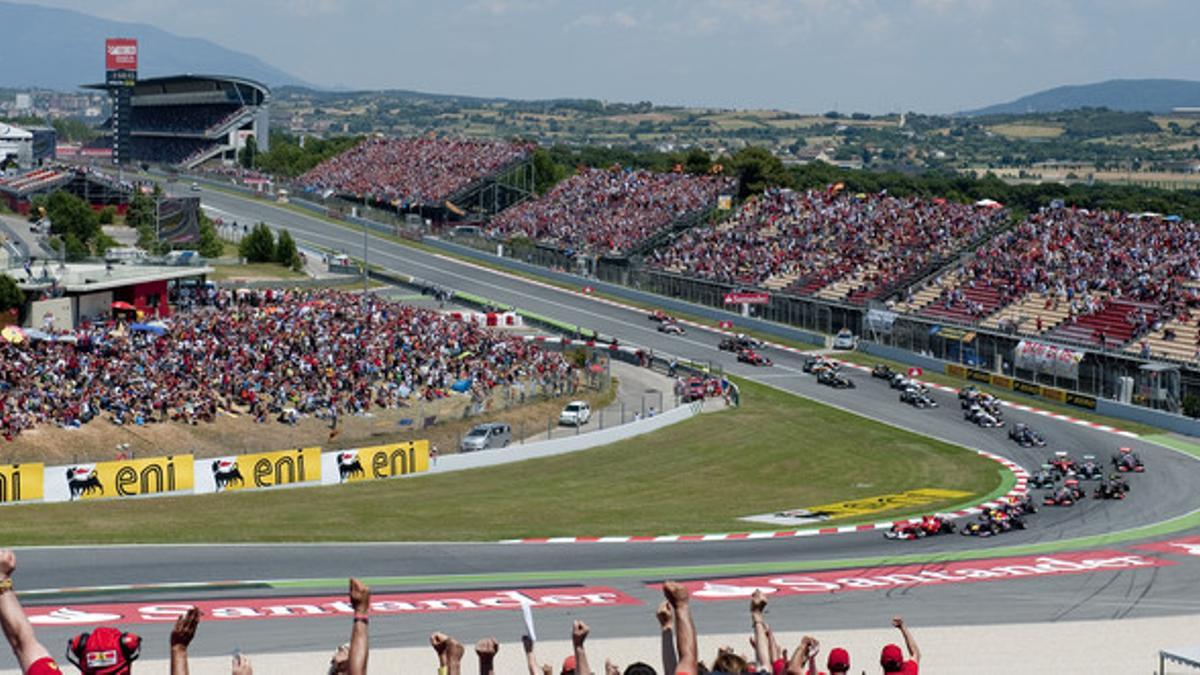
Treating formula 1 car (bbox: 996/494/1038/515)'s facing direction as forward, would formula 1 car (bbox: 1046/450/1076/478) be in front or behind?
behind

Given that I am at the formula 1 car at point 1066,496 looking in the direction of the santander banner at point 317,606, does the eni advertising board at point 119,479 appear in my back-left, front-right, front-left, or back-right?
front-right

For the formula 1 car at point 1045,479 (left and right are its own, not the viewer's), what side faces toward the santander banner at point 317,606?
front

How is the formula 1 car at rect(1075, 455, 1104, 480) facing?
toward the camera

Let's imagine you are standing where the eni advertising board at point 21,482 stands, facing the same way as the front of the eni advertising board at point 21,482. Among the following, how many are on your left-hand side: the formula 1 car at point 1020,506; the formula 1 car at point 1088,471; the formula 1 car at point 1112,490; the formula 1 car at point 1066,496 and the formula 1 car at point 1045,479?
5

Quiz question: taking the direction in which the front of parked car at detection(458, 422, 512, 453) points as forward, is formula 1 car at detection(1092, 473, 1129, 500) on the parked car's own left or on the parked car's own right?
on the parked car's own left

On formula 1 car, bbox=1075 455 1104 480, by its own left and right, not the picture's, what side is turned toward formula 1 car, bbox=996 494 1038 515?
front

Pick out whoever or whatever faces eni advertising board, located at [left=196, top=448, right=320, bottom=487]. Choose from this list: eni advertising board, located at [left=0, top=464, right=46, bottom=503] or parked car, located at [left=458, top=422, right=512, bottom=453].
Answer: the parked car

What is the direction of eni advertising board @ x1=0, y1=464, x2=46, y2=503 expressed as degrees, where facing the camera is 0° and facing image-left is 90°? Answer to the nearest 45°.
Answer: approximately 0°

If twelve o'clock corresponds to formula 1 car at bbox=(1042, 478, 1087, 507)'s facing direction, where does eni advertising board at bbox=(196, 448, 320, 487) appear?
The eni advertising board is roughly at 1 o'clock from the formula 1 car.

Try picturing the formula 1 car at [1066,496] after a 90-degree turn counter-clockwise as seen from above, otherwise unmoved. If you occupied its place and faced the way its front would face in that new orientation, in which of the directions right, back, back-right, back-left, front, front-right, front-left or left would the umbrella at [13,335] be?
back-right

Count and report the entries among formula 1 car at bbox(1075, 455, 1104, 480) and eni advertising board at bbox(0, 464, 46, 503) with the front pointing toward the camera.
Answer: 2

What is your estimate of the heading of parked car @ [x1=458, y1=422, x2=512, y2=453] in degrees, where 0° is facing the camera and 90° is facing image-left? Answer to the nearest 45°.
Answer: approximately 45°

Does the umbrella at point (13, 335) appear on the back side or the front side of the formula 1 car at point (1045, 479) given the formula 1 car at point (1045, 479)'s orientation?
on the front side
